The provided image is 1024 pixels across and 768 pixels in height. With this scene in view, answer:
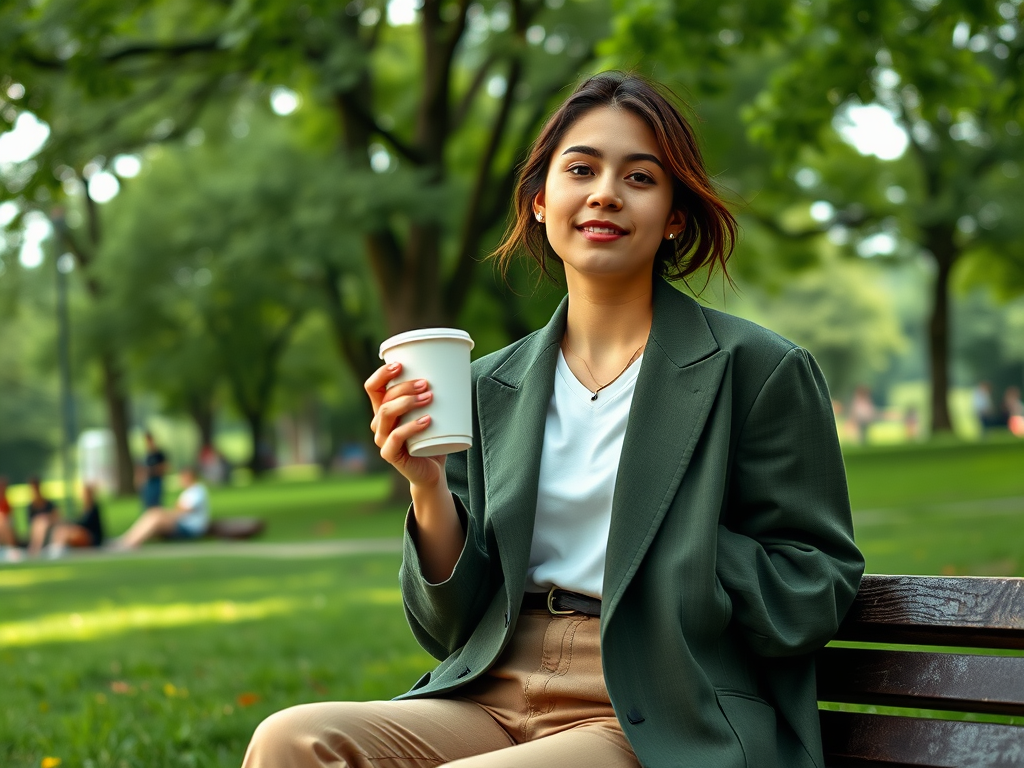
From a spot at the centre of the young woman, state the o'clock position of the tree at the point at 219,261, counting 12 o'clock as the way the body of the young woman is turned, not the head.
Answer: The tree is roughly at 4 o'clock from the young woman.

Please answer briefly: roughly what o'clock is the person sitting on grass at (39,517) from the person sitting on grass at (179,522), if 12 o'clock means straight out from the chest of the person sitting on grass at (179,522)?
the person sitting on grass at (39,517) is roughly at 1 o'clock from the person sitting on grass at (179,522).

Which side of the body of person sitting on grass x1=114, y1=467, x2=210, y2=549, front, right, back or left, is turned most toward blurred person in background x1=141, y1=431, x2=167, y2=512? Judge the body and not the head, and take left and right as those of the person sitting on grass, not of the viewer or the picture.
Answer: right

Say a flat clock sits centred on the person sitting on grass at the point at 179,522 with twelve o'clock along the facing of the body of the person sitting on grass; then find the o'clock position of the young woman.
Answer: The young woman is roughly at 9 o'clock from the person sitting on grass.

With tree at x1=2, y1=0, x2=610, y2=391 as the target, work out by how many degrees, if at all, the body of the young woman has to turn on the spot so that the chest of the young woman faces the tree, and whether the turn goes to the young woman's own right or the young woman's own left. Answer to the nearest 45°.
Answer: approximately 135° to the young woman's own right

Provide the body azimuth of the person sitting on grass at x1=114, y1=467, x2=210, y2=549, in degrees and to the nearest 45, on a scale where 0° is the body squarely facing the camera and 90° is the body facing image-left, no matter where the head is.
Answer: approximately 90°

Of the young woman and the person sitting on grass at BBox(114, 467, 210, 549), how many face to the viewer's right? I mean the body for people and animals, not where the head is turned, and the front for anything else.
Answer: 0

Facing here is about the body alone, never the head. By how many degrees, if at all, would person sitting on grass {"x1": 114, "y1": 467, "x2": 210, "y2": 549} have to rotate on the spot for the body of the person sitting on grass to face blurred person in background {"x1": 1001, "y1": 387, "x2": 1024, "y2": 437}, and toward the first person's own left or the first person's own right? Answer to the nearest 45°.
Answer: approximately 135° to the first person's own right

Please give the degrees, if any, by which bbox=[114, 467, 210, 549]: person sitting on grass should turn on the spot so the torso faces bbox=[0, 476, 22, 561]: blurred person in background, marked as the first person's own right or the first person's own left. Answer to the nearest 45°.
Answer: approximately 45° to the first person's own right

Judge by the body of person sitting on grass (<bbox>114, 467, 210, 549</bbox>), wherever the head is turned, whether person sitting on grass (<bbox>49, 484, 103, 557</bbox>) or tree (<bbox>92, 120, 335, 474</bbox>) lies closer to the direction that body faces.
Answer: the person sitting on grass

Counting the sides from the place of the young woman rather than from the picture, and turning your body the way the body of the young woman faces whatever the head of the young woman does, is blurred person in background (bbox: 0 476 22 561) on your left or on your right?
on your right
